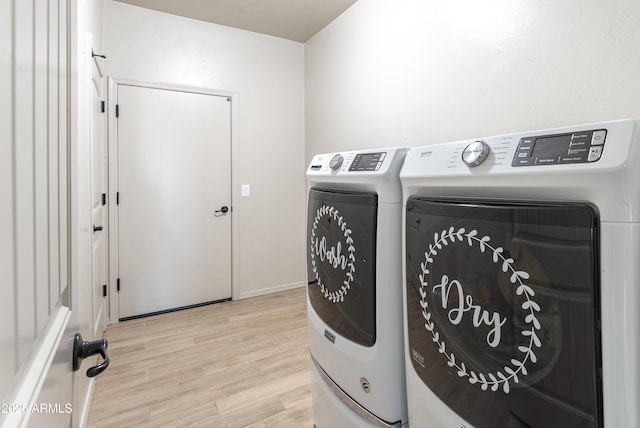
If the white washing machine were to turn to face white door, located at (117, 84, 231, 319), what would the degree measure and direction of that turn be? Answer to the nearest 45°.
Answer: approximately 90° to its right

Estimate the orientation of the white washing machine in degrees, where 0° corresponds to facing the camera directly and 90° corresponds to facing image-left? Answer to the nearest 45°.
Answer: approximately 45°

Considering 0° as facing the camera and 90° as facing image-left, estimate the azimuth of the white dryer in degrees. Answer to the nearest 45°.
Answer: approximately 45°

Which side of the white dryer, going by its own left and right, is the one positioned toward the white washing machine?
right

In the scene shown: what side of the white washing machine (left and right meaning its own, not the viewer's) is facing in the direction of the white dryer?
left
